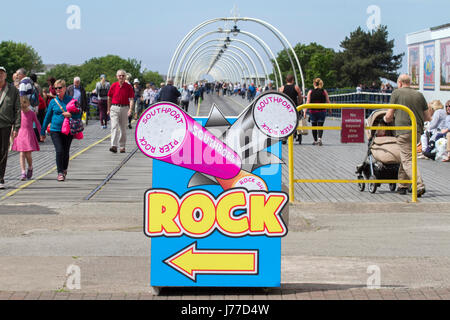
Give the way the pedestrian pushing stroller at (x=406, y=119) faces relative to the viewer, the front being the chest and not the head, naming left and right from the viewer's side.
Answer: facing away from the viewer and to the left of the viewer

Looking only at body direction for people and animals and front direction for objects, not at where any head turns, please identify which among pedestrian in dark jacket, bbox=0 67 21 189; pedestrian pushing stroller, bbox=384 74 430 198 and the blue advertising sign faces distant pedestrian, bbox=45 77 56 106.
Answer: pedestrian pushing stroller, bbox=384 74 430 198

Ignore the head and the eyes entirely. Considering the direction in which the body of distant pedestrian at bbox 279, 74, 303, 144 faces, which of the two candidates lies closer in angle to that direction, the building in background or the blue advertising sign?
the building in background

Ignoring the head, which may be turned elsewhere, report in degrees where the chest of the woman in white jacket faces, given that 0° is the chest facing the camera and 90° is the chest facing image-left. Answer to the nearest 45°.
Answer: approximately 90°

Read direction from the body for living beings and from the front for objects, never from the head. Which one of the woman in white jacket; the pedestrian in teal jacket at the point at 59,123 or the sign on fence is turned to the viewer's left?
the woman in white jacket

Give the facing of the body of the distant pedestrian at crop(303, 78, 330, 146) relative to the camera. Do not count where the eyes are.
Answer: away from the camera

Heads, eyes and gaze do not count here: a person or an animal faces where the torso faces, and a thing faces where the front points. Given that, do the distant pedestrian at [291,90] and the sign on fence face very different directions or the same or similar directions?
very different directions

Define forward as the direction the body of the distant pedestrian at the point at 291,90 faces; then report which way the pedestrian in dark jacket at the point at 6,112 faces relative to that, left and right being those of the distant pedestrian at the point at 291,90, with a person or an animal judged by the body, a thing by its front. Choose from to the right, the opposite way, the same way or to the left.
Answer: the opposite way

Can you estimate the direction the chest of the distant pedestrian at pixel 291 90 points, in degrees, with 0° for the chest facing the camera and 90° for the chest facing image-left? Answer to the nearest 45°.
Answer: approximately 180°
